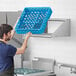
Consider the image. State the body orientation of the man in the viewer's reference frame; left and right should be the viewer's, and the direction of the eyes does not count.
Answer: facing away from the viewer and to the right of the viewer
